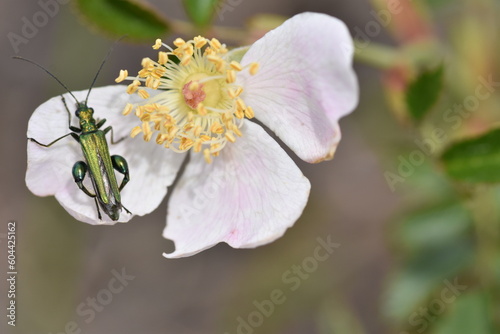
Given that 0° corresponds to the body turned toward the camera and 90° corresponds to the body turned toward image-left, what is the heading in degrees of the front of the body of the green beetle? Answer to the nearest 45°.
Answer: approximately 180°

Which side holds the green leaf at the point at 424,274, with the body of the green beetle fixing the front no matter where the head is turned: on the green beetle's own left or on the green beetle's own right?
on the green beetle's own right

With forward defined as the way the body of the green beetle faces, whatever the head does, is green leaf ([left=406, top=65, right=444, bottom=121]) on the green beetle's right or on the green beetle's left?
on the green beetle's right

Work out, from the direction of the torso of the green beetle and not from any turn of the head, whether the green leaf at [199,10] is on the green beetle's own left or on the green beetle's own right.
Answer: on the green beetle's own right

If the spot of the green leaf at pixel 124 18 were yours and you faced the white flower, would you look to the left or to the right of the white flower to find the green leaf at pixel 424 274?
left
